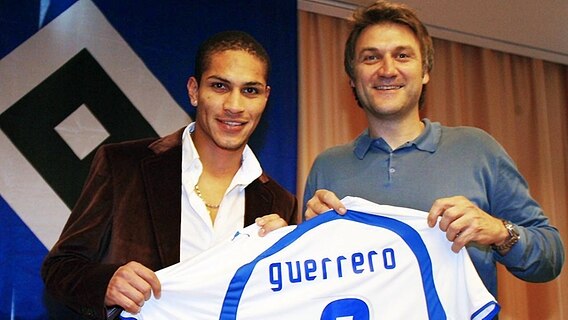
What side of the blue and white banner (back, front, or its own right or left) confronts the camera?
front
